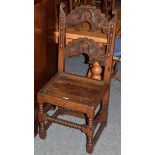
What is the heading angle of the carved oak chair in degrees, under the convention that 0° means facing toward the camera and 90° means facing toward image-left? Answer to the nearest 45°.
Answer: approximately 45°
